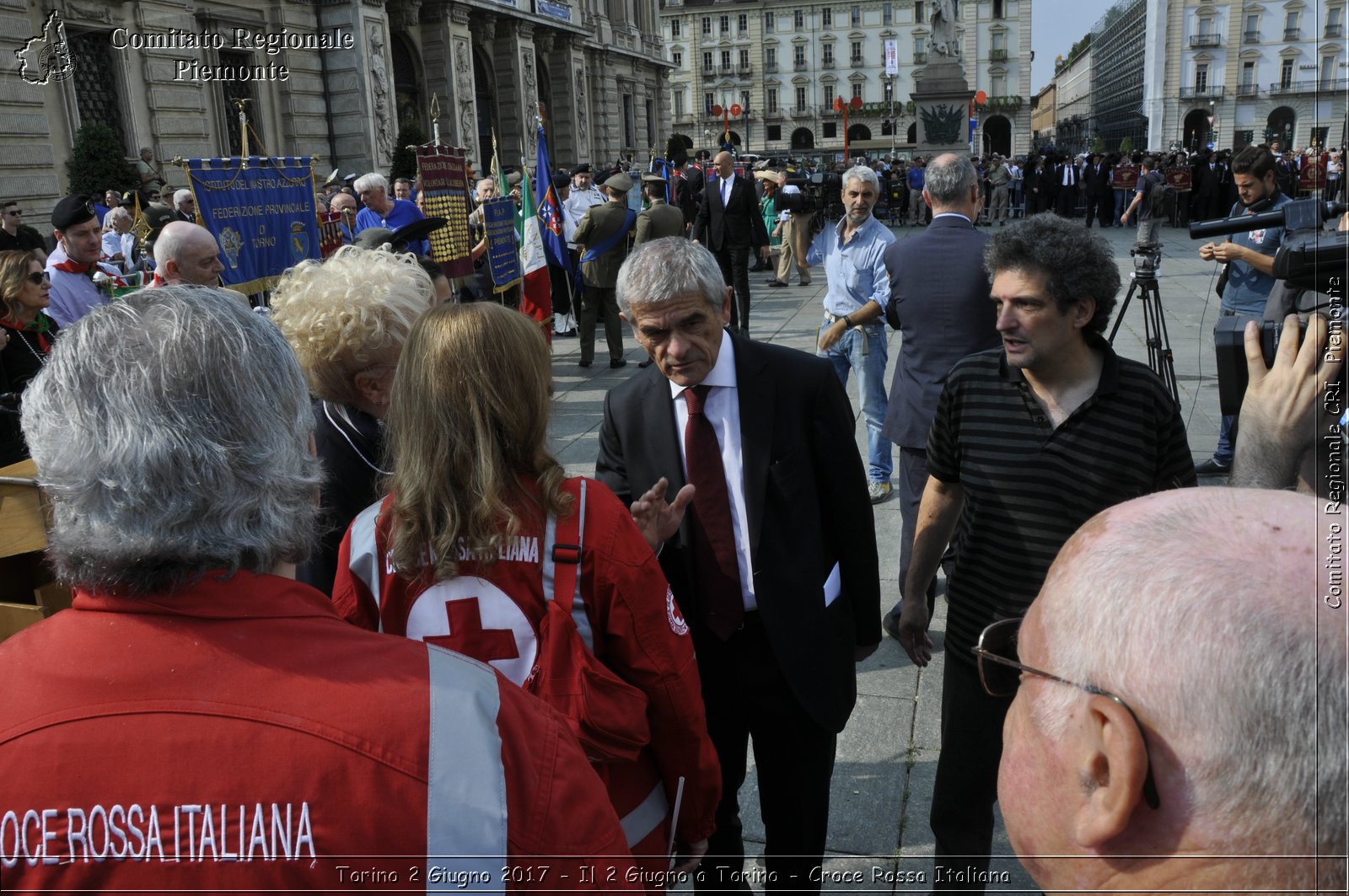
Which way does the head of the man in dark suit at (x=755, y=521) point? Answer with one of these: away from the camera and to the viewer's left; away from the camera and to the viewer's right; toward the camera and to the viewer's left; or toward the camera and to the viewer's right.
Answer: toward the camera and to the viewer's left

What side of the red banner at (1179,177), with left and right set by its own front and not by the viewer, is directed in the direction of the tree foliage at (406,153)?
right

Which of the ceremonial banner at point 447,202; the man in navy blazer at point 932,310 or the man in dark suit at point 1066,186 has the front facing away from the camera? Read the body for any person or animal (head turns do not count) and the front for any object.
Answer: the man in navy blazer

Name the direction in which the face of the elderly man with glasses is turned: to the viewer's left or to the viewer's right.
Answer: to the viewer's left

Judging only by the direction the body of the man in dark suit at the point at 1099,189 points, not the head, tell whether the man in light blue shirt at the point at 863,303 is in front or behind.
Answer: in front

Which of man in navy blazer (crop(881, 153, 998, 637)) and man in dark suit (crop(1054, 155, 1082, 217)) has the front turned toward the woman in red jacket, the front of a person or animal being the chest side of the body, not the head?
the man in dark suit

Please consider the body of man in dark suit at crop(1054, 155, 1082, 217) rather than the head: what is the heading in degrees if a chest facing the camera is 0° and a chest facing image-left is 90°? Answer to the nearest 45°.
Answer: approximately 0°

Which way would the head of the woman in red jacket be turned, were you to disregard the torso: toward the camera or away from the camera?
away from the camera

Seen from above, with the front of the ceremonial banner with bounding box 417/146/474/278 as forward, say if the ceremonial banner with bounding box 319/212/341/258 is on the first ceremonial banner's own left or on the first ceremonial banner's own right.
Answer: on the first ceremonial banner's own right

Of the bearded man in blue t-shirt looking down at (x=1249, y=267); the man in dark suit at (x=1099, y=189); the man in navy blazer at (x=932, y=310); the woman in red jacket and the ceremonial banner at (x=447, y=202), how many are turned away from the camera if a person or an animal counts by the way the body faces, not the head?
2

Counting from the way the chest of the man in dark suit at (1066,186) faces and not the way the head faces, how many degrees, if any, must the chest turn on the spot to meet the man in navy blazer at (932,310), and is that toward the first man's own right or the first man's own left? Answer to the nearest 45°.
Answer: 0° — they already face them

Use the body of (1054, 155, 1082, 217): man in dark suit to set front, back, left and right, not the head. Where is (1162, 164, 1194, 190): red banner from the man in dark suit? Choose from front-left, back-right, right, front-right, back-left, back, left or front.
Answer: front-left

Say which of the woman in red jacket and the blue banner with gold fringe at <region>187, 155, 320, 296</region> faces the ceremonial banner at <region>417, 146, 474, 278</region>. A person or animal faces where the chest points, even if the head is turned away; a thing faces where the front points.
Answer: the woman in red jacket

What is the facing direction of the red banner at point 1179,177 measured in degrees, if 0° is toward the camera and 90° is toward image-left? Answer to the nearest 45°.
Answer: approximately 0°

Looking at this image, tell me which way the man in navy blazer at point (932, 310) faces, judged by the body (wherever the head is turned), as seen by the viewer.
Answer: away from the camera

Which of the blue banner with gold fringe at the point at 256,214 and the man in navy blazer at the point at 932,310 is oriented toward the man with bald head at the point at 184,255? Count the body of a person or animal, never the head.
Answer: the blue banner with gold fringe

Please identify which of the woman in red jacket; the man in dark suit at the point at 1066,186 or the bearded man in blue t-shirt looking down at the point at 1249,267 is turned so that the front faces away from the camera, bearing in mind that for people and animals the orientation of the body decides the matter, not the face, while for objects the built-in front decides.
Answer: the woman in red jacket

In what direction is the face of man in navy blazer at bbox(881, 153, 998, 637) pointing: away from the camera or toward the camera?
away from the camera
